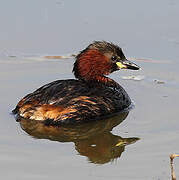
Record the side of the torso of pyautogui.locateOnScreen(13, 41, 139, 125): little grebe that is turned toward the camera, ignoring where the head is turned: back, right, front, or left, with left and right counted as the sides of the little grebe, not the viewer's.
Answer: right
